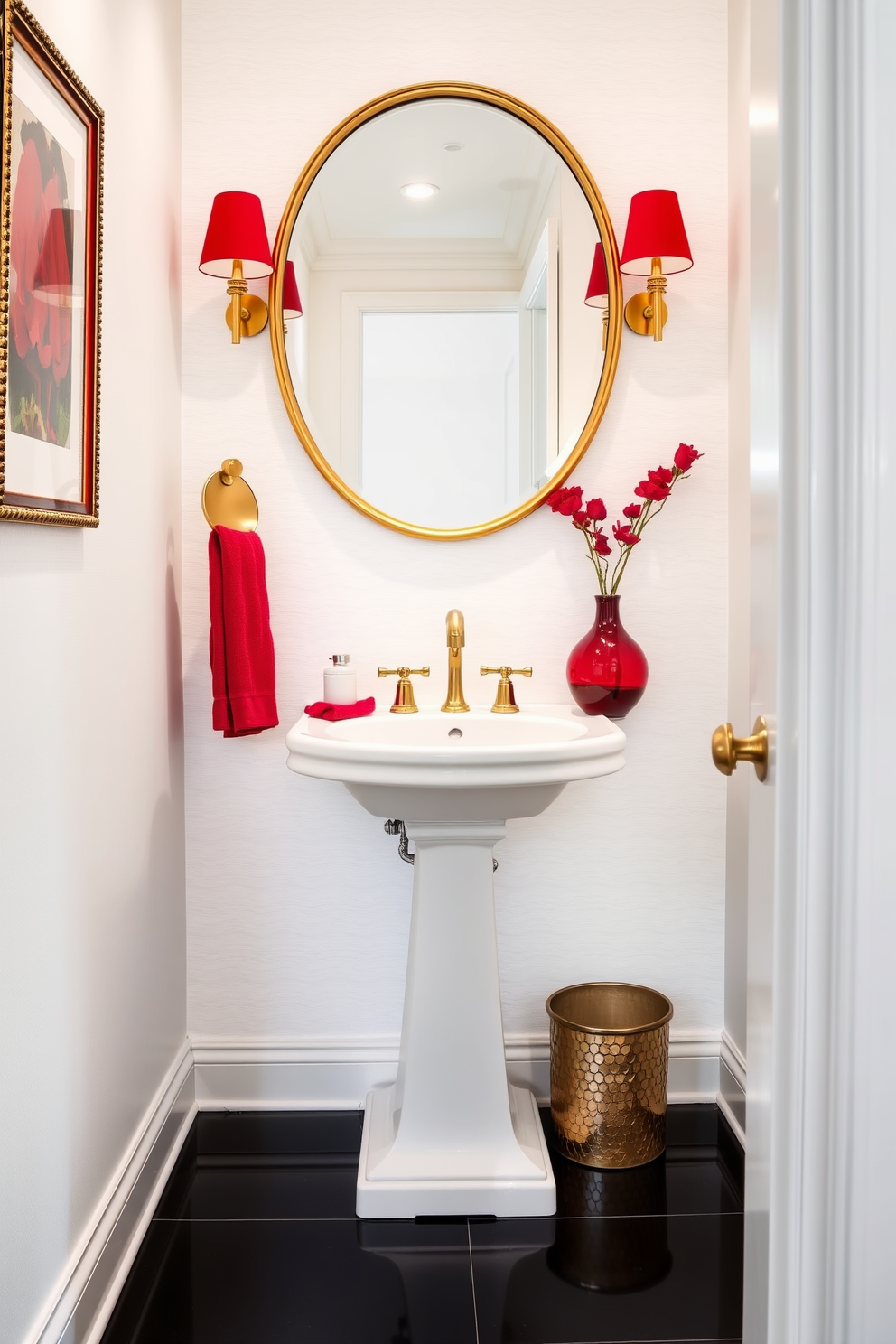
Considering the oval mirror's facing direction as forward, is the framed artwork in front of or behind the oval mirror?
in front

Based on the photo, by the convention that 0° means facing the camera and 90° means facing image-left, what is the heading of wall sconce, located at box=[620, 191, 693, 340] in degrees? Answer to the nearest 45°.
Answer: approximately 0°
